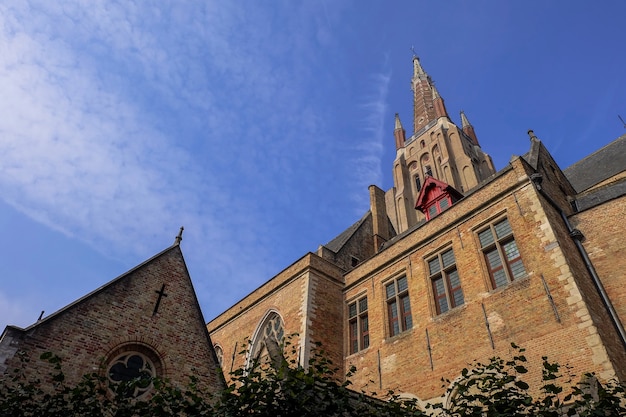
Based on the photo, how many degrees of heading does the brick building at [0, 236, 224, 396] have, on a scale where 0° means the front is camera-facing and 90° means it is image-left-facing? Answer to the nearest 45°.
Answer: approximately 0°
